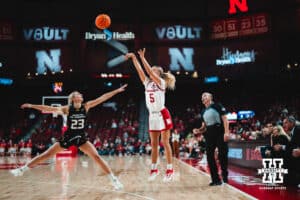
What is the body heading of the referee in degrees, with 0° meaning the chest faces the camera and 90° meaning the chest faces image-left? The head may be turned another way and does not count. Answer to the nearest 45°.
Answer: approximately 45°
